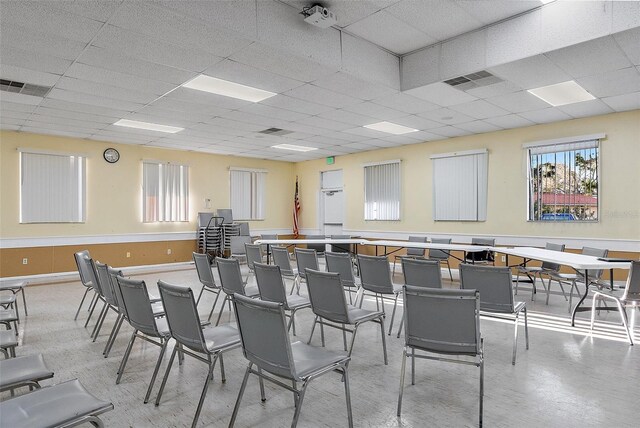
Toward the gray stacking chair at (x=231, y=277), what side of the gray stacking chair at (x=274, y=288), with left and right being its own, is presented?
left

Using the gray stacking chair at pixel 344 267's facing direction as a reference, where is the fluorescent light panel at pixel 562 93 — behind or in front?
in front

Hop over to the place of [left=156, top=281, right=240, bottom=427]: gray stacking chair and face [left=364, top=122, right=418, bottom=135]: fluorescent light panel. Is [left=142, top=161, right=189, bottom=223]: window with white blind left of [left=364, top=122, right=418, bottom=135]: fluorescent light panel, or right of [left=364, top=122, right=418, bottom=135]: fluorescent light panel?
left

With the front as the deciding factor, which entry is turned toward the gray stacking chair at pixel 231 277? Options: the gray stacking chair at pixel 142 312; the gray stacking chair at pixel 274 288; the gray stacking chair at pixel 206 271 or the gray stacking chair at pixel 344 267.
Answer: the gray stacking chair at pixel 142 312

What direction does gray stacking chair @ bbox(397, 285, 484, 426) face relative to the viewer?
away from the camera

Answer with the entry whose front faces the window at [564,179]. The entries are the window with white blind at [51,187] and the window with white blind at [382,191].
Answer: the window with white blind at [51,187]

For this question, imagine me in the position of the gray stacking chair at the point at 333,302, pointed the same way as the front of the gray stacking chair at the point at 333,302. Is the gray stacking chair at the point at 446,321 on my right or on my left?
on my right

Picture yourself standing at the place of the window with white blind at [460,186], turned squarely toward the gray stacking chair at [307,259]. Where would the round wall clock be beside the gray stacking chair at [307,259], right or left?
right

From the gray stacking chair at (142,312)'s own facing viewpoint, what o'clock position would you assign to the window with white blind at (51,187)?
The window with white blind is roughly at 10 o'clock from the gray stacking chair.

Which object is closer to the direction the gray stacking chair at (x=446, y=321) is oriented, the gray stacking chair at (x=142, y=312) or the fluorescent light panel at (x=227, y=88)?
the fluorescent light panel

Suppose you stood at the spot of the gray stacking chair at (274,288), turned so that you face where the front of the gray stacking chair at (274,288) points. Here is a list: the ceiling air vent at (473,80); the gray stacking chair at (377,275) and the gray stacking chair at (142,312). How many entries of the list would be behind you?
1
